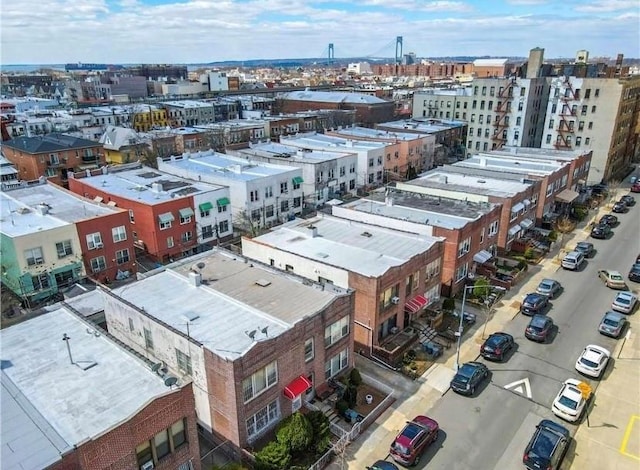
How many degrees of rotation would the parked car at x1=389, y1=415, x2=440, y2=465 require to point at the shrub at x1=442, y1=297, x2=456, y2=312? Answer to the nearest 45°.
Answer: approximately 45° to its left

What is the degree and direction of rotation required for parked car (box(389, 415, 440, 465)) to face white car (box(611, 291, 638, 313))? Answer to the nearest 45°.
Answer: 0° — it already faces it

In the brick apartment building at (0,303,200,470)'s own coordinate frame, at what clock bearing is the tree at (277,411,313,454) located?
The tree is roughly at 11 o'clock from the brick apartment building.

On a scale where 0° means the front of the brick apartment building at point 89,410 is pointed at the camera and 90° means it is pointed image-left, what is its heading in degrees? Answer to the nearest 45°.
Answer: approximately 315°

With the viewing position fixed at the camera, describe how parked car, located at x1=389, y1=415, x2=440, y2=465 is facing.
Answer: facing away from the viewer and to the right of the viewer

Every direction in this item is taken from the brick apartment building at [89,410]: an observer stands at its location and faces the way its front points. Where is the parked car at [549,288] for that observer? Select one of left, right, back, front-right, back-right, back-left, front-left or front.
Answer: front-left

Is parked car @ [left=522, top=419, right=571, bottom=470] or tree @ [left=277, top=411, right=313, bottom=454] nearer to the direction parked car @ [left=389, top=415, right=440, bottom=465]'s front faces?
the parked car

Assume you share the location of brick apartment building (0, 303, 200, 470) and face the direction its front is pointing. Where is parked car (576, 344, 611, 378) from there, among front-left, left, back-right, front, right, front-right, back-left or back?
front-left

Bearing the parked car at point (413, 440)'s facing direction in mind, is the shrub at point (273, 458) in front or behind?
behind
